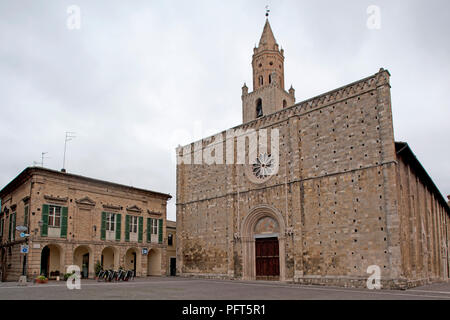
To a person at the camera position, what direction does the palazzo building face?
facing the viewer and to the right of the viewer

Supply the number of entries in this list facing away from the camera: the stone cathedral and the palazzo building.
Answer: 0

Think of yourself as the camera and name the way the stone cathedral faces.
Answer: facing the viewer and to the left of the viewer

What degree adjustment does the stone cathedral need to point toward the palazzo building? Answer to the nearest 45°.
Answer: approximately 45° to its right
